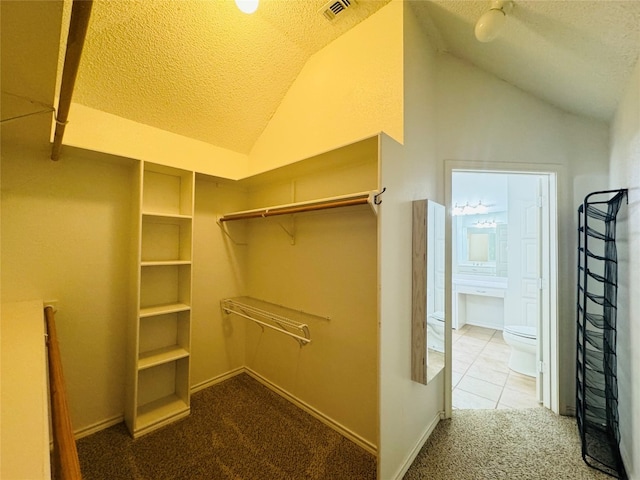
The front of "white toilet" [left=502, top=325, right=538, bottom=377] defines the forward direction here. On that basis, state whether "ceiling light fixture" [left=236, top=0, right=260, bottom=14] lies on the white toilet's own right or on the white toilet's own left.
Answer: on the white toilet's own left

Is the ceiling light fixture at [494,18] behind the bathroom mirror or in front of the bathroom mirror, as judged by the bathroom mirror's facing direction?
in front

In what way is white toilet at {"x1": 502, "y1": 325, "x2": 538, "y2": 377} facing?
to the viewer's left

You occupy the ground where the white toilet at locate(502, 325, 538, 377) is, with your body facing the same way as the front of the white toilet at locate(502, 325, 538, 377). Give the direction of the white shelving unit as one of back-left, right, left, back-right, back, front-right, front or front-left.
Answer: front-left

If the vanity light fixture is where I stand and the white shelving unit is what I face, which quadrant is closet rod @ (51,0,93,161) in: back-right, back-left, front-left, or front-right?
front-left

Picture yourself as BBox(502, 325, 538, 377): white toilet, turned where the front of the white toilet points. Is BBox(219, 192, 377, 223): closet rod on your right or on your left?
on your left

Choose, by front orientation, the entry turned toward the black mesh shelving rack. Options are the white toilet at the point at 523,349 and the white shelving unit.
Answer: the white shelving unit

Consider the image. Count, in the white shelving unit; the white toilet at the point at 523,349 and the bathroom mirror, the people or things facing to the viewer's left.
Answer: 1

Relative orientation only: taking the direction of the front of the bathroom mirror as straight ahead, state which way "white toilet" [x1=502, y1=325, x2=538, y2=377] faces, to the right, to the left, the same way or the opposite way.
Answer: to the right

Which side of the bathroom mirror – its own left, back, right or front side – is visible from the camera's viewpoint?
front
